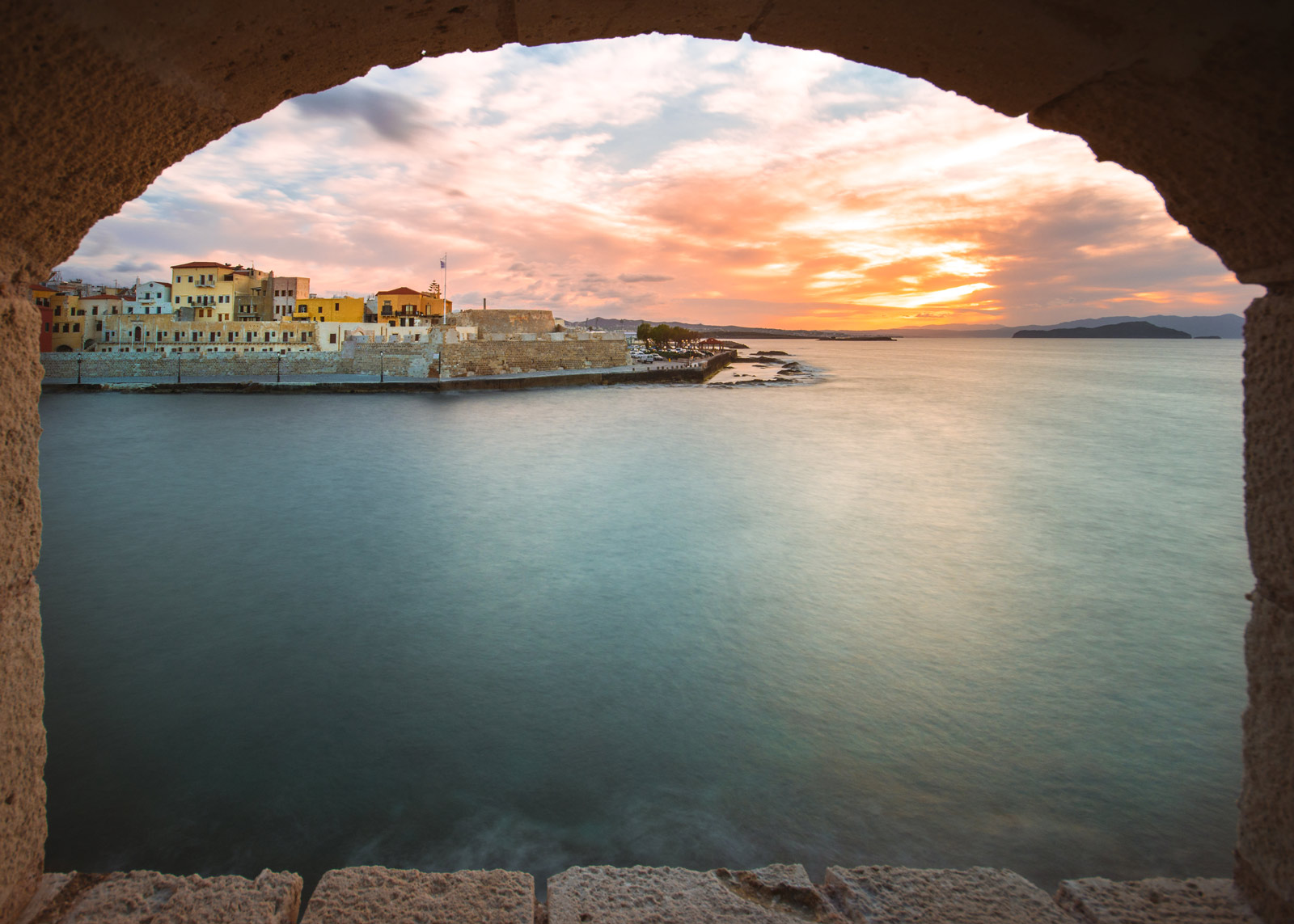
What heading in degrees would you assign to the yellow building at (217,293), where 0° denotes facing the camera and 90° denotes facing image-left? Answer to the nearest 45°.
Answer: approximately 0°

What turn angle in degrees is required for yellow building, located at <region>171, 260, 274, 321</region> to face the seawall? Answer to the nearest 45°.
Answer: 0° — it already faces it

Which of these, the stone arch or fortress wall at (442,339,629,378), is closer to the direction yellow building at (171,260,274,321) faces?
the stone arch

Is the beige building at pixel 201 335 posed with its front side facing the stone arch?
yes

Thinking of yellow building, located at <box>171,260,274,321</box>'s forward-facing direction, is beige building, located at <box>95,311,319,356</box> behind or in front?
in front

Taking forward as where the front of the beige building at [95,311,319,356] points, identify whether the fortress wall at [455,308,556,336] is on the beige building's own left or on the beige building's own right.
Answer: on the beige building's own left

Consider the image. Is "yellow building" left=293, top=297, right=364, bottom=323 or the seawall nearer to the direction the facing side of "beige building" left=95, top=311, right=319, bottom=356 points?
the seawall

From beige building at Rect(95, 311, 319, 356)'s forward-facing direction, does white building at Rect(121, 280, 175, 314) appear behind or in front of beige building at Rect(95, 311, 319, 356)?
behind

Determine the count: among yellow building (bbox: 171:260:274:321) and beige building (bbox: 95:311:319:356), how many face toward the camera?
2

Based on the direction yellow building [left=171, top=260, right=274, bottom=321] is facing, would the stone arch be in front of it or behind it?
in front
